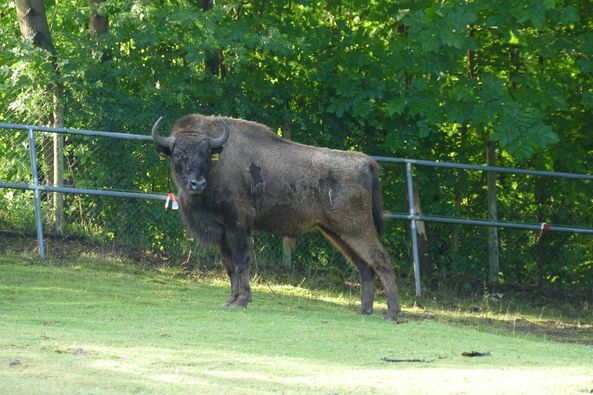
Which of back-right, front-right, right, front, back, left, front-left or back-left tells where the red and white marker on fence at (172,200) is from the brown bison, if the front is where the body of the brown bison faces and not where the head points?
front-right

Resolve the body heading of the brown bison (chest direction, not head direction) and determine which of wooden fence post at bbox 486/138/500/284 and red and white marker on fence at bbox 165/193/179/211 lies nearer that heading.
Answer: the red and white marker on fence

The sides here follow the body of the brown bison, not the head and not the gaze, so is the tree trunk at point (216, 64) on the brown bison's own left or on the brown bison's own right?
on the brown bison's own right

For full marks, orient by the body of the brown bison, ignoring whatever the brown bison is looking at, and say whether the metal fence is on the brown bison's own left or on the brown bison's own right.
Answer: on the brown bison's own right

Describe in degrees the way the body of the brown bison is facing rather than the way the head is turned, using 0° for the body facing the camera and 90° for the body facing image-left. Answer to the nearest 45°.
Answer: approximately 90°

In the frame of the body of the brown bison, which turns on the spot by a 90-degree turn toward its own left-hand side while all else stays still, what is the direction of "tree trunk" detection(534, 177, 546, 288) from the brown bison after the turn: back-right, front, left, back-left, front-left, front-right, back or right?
back-left
